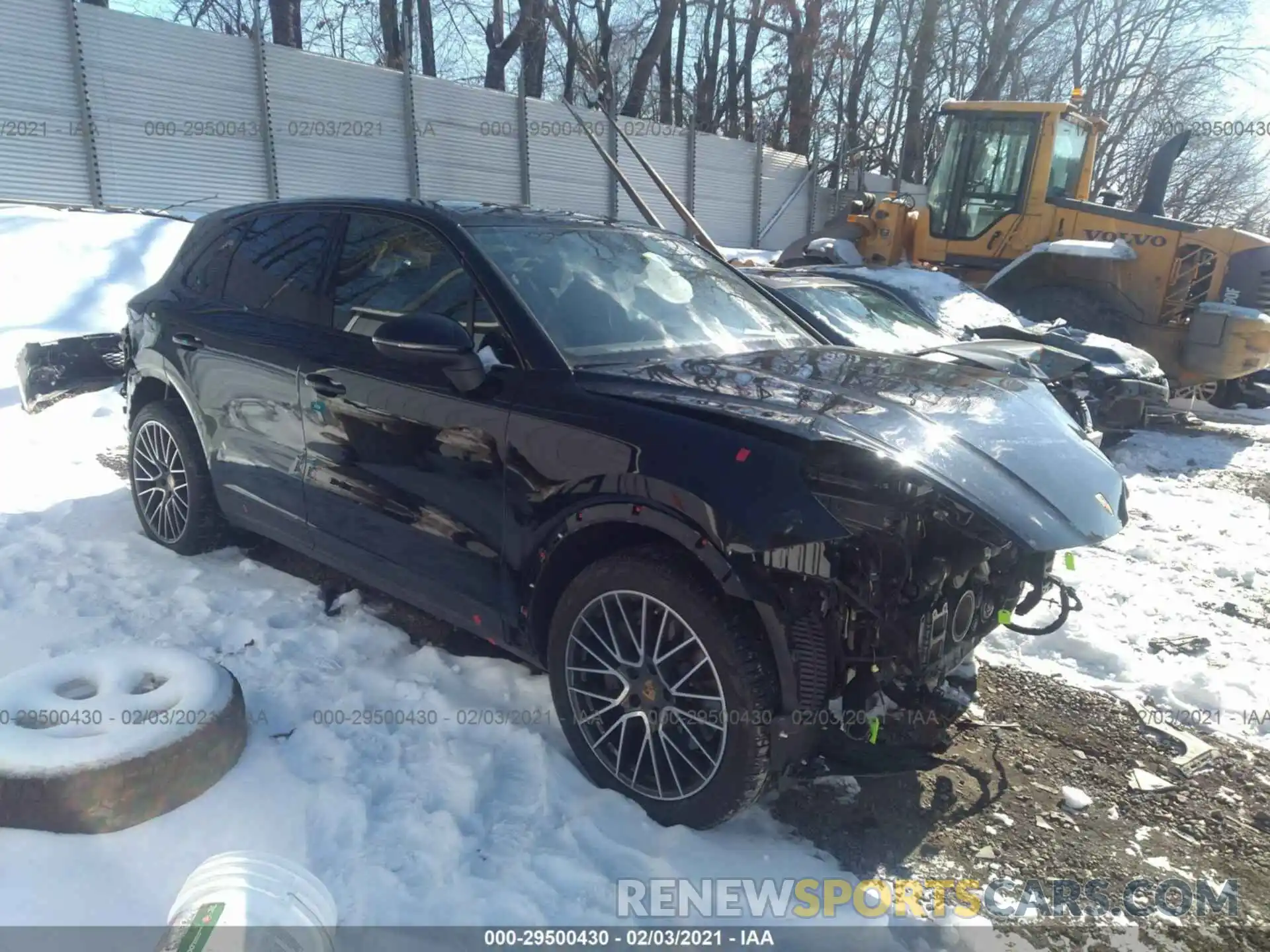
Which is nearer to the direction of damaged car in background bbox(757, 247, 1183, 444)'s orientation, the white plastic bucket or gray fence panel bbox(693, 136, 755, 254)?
the white plastic bucket

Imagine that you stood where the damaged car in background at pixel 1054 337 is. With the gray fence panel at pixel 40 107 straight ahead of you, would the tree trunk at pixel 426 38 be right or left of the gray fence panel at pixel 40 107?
right

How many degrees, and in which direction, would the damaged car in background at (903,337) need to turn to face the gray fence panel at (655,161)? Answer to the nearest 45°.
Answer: approximately 180°

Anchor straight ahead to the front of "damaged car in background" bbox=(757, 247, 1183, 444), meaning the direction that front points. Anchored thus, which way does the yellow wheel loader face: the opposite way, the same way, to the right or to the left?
the opposite way

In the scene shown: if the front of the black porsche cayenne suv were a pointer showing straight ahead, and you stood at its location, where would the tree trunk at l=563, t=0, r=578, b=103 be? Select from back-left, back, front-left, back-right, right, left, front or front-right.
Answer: back-left

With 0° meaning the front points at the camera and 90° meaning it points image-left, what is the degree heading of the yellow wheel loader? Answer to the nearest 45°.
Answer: approximately 135°

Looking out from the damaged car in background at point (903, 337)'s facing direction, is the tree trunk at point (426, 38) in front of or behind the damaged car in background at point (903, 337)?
behind

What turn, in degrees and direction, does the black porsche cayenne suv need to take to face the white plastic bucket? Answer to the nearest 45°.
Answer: approximately 90° to its right

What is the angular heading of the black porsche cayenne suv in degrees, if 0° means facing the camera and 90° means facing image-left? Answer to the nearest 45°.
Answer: approximately 315°

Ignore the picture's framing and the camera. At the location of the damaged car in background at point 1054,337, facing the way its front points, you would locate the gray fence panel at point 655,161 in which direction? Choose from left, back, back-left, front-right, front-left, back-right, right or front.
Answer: back

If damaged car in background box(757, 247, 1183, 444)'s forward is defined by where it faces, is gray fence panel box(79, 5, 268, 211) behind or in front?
behind

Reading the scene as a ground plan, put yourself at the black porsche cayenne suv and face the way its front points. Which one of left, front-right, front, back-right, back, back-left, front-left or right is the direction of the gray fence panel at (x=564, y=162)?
back-left
